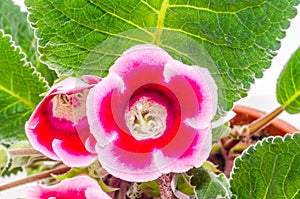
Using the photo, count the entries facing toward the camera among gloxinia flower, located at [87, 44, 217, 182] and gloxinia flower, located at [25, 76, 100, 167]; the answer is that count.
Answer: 2

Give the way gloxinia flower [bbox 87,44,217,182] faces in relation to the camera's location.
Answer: facing the viewer
